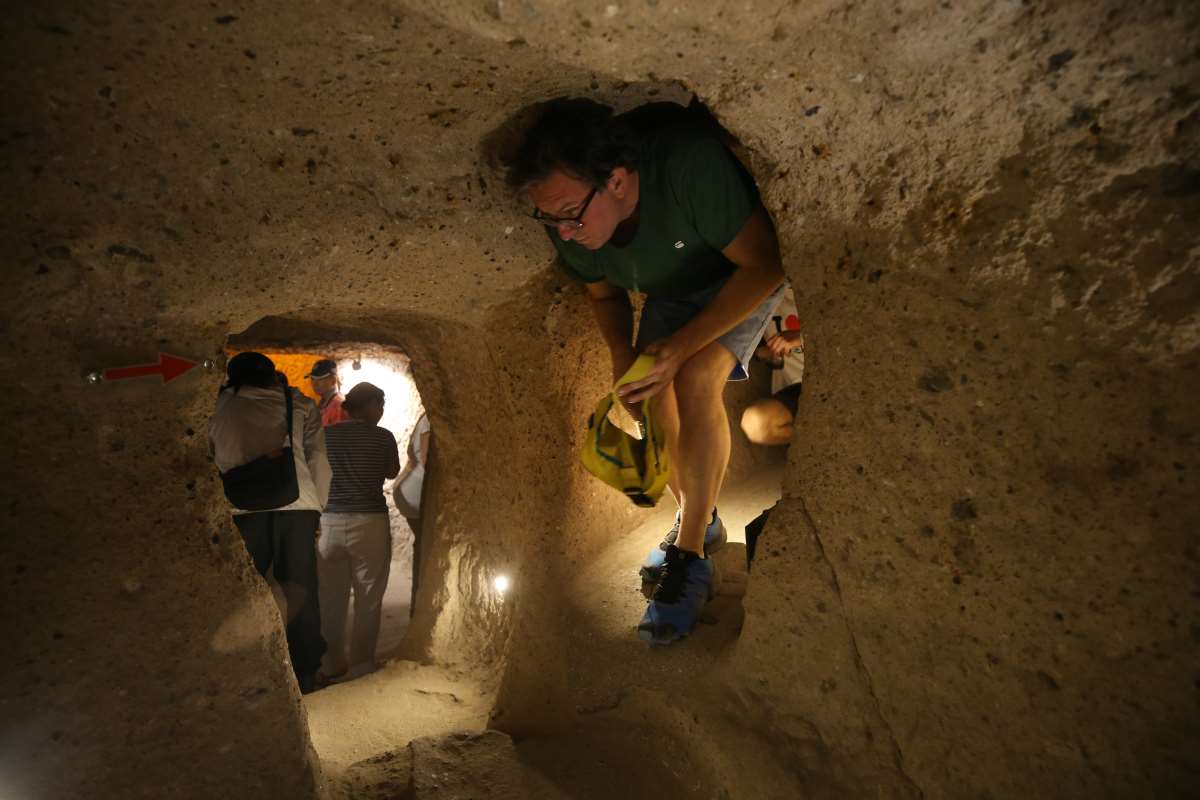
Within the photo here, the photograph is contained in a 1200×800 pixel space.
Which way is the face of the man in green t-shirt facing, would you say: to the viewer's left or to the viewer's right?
to the viewer's left

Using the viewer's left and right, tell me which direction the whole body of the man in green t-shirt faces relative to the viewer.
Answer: facing the viewer and to the left of the viewer

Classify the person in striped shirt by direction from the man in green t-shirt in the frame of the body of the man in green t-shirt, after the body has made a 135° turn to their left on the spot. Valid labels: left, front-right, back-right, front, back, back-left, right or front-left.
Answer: back-left
